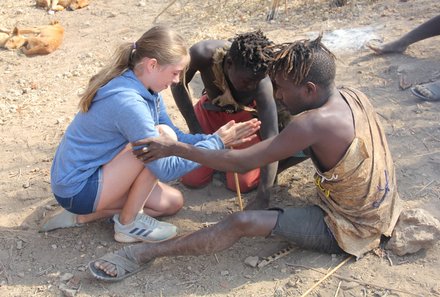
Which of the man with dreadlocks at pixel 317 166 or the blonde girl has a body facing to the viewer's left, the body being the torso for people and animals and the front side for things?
the man with dreadlocks

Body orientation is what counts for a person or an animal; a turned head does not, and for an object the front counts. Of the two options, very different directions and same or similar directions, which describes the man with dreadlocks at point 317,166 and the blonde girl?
very different directions

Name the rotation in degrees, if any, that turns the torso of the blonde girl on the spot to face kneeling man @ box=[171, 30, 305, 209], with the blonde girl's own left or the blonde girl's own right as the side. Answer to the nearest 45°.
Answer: approximately 45° to the blonde girl's own left

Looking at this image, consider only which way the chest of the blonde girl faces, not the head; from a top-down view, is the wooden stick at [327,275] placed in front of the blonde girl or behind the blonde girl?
in front

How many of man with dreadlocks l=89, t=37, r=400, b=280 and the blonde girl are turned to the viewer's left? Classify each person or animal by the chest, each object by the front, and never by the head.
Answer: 1

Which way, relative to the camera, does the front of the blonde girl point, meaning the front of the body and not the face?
to the viewer's right

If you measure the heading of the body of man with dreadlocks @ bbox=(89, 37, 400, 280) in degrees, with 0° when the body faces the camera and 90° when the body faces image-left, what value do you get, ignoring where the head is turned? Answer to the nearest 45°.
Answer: approximately 90°

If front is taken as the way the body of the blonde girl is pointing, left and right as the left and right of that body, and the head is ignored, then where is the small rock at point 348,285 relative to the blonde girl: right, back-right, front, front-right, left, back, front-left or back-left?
front-right

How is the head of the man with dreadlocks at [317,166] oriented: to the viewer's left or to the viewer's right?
to the viewer's left

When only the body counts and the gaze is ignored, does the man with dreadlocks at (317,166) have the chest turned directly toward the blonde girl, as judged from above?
yes
